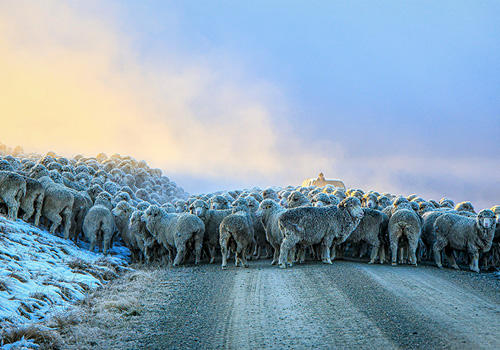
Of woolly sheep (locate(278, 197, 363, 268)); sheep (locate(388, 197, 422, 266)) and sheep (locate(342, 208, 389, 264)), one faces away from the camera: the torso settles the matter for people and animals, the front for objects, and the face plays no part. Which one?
sheep (locate(388, 197, 422, 266))

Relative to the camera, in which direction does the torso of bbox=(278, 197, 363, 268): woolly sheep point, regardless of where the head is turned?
to the viewer's right

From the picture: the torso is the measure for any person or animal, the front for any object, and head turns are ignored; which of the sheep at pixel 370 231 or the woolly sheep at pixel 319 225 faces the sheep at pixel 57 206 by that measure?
the sheep at pixel 370 231

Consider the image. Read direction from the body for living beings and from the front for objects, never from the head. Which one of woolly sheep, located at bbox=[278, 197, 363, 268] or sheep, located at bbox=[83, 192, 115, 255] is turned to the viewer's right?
the woolly sheep

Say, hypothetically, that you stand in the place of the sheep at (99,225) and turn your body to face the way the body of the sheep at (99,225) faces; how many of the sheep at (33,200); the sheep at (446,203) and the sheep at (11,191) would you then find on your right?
1

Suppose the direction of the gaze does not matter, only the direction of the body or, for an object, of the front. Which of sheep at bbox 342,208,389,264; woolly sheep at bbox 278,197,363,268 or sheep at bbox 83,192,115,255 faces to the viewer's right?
the woolly sheep

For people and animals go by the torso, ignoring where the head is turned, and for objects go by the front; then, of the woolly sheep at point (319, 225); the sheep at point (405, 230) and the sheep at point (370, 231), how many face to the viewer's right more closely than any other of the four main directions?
1

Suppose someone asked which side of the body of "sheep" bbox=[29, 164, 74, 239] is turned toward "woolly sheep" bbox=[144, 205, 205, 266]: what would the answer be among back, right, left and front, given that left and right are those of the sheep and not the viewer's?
back

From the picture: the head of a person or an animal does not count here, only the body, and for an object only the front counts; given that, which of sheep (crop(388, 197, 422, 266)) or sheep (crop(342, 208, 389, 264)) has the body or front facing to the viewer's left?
sheep (crop(342, 208, 389, 264))

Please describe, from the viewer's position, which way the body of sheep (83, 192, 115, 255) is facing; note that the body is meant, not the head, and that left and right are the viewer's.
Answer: facing away from the viewer

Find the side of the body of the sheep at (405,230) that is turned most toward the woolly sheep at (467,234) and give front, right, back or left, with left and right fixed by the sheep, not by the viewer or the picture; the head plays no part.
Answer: right
